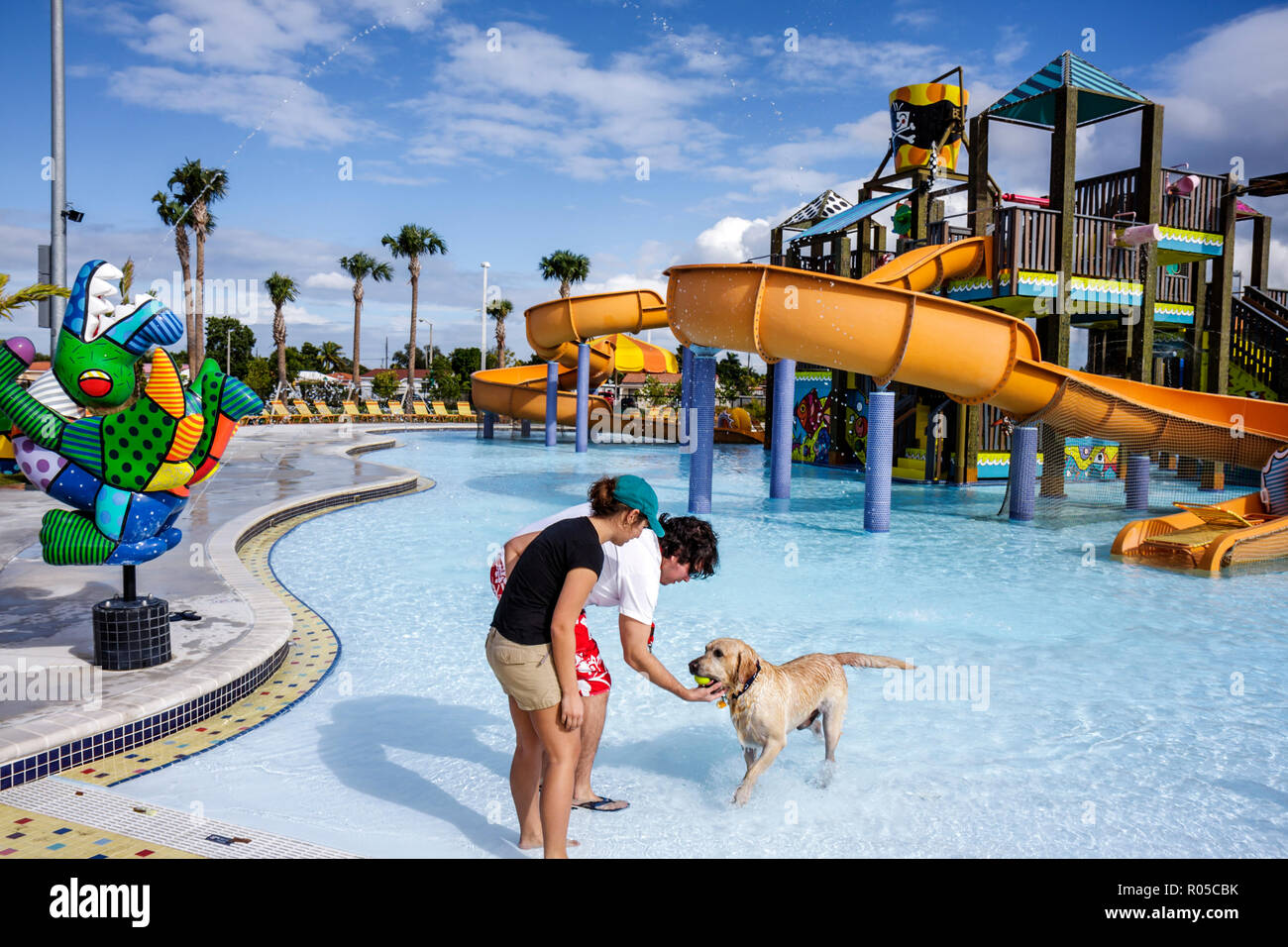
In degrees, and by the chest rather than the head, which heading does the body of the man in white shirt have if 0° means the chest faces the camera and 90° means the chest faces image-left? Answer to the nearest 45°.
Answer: approximately 270°

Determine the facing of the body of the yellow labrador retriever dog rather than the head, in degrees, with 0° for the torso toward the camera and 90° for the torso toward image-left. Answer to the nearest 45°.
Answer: approximately 45°

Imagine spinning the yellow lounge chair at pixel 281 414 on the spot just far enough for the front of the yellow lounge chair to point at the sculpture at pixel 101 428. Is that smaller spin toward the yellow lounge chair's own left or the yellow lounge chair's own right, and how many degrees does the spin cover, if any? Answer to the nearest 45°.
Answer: approximately 45° to the yellow lounge chair's own right

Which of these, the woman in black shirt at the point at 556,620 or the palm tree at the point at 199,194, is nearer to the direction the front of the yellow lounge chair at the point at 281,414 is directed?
the woman in black shirt

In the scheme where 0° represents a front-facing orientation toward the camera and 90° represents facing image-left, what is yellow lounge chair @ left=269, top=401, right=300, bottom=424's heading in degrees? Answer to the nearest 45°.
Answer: approximately 315°

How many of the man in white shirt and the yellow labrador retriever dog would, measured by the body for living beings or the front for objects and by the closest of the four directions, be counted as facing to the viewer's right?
1

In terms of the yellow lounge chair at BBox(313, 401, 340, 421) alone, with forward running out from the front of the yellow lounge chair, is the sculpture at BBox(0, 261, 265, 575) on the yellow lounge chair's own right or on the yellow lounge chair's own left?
on the yellow lounge chair's own right

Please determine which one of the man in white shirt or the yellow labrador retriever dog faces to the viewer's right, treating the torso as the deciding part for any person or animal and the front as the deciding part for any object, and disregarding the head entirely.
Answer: the man in white shirt

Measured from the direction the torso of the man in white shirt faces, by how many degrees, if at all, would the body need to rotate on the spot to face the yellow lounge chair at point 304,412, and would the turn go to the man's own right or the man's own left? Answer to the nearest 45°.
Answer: approximately 90° to the man's own left

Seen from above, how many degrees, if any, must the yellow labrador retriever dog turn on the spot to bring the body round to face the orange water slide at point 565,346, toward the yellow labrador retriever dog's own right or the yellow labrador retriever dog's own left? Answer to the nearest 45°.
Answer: approximately 135° to the yellow labrador retriever dog's own right

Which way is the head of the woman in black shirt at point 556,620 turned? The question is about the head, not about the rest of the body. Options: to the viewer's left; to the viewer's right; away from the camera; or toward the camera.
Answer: to the viewer's right

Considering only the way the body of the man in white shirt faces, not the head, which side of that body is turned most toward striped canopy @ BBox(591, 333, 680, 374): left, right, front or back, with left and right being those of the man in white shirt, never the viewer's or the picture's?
left
